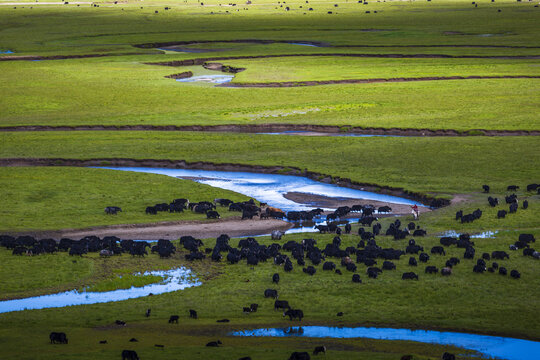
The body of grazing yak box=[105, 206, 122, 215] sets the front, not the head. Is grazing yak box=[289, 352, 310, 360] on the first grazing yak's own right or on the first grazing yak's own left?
on the first grazing yak's own right

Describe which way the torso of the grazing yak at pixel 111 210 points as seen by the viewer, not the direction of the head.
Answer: to the viewer's right
